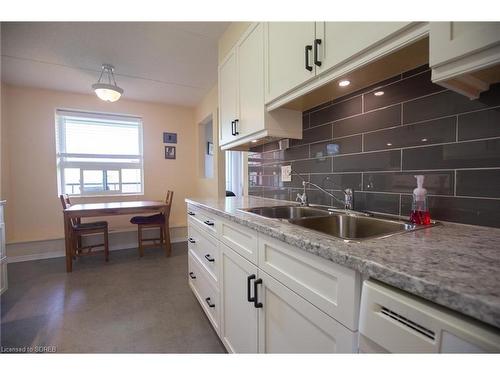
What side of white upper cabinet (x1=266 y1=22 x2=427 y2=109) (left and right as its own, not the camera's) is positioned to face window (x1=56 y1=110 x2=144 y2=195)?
right

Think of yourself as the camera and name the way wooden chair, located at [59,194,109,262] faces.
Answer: facing to the right of the viewer

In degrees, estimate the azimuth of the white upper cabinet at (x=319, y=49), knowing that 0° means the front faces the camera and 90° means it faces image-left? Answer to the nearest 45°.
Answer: approximately 45°

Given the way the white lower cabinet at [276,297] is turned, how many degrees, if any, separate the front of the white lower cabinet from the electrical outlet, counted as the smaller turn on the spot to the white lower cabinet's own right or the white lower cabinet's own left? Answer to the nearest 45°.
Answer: approximately 135° to the white lower cabinet's own right

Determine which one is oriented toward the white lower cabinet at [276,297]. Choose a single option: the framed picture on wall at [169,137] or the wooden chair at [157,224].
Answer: the framed picture on wall

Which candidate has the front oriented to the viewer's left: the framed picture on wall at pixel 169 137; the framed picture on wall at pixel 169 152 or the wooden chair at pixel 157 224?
the wooden chair

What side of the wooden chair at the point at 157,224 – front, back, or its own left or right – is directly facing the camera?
left

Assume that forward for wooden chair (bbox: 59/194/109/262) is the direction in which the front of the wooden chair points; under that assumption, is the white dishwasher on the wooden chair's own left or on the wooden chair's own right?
on the wooden chair's own right
